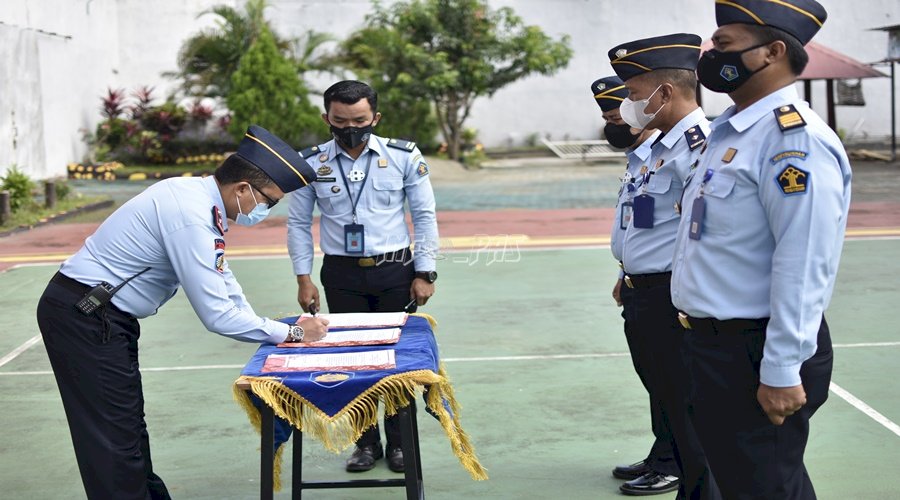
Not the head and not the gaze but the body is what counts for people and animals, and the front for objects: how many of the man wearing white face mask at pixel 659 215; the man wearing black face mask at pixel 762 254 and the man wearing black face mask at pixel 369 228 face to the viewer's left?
2

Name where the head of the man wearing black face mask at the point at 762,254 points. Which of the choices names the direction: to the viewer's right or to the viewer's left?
to the viewer's left

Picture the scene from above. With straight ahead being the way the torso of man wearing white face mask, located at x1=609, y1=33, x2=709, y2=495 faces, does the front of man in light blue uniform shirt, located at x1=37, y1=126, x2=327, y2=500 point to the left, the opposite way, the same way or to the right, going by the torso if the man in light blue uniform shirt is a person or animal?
the opposite way

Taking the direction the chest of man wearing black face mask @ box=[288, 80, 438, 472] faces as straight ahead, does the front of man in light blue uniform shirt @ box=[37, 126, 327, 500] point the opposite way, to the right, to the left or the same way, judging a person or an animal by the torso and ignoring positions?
to the left

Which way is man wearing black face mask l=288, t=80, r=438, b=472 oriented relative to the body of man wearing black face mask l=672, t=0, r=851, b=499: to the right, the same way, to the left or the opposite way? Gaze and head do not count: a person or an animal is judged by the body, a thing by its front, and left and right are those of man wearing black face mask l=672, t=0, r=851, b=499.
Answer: to the left

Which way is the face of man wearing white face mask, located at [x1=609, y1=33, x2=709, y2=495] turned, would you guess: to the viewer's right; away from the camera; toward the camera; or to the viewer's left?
to the viewer's left

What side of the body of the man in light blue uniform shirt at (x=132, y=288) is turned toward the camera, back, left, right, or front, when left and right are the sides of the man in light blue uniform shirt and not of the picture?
right

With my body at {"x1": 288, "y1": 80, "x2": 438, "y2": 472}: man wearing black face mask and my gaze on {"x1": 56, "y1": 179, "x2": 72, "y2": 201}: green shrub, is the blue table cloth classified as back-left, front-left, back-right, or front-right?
back-left

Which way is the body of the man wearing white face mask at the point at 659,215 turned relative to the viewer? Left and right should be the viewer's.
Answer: facing to the left of the viewer

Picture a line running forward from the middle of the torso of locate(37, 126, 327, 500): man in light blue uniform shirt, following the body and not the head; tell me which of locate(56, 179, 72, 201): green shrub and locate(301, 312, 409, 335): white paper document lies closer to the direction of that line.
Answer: the white paper document

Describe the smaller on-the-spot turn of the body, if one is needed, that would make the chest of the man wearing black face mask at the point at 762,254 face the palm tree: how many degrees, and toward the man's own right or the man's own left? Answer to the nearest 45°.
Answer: approximately 45° to the man's own right

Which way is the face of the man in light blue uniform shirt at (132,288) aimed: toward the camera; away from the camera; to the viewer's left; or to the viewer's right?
to the viewer's right

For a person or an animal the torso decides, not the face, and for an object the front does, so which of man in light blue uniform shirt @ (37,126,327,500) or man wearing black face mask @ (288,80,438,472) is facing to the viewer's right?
the man in light blue uniform shirt

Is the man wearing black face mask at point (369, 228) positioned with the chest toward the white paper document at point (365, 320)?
yes
